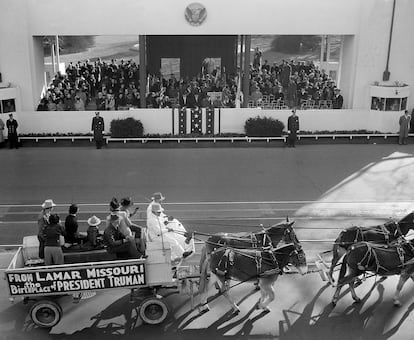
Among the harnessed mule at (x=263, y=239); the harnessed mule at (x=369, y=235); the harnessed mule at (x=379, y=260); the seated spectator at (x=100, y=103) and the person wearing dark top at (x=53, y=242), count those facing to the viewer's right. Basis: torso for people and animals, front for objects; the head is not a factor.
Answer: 3

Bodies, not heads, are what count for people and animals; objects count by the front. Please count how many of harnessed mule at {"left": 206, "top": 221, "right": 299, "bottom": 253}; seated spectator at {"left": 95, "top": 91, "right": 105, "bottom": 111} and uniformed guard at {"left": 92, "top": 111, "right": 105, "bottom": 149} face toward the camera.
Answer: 2

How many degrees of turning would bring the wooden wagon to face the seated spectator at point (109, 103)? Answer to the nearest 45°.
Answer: approximately 90° to its left

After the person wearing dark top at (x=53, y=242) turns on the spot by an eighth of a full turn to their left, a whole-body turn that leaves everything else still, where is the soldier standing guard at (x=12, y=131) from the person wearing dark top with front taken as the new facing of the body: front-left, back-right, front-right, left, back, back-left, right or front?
front-right

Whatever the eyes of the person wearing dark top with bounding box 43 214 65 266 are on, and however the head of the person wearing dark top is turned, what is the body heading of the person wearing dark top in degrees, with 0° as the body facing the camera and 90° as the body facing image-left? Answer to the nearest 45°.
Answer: approximately 180°

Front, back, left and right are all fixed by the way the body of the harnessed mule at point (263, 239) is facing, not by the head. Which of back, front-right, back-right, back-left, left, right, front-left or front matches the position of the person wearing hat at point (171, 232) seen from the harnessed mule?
back

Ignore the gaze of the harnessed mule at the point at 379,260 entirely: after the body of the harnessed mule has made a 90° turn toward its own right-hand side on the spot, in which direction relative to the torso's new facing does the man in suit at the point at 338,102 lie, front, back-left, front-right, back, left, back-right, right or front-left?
back

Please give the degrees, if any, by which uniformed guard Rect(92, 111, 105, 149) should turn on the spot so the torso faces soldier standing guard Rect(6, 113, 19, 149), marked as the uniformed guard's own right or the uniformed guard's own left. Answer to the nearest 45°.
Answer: approximately 90° to the uniformed guard's own right

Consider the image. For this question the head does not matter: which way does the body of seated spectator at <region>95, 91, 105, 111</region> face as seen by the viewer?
toward the camera

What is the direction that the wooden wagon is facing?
to the viewer's right

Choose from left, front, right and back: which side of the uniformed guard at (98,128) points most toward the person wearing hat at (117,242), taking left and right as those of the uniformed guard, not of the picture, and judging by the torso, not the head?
front

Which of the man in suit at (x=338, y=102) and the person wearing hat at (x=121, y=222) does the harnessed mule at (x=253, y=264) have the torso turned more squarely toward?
the man in suit

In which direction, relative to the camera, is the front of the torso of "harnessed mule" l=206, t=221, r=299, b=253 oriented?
to the viewer's right

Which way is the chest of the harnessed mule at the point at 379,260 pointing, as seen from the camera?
to the viewer's right

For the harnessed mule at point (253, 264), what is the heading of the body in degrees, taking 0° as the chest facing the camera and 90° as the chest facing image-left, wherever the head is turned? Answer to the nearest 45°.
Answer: approximately 270°

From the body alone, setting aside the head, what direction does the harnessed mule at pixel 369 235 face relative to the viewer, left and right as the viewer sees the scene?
facing to the right of the viewer

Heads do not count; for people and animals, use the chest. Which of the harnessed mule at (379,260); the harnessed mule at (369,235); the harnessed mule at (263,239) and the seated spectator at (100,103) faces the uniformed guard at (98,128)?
the seated spectator

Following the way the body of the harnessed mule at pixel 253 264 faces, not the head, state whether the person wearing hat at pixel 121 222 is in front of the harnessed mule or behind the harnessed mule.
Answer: behind

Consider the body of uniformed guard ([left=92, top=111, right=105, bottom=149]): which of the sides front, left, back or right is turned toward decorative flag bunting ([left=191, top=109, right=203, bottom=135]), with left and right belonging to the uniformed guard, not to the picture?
left

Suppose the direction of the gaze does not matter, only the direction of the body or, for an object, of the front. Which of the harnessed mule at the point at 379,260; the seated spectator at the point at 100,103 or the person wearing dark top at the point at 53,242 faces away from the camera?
the person wearing dark top
